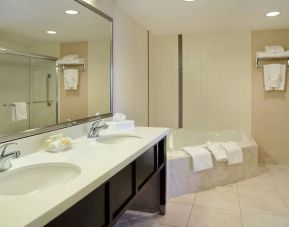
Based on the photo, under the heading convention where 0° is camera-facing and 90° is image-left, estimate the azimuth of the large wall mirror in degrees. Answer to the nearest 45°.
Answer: approximately 315°

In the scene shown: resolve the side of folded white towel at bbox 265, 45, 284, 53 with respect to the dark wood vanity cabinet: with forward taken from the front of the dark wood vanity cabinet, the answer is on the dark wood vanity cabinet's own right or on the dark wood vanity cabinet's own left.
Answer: on the dark wood vanity cabinet's own left

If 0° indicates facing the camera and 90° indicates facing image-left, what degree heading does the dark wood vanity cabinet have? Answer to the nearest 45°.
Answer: approximately 315°

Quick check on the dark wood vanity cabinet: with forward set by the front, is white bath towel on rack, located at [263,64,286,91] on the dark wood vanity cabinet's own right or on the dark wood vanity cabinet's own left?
on the dark wood vanity cabinet's own left

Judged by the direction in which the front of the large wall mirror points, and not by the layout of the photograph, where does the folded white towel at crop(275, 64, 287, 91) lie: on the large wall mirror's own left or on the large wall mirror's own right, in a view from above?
on the large wall mirror's own left

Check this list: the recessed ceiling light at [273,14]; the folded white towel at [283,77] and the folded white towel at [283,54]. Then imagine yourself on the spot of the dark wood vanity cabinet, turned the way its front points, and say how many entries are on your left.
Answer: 3
